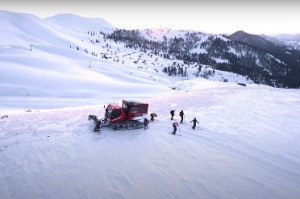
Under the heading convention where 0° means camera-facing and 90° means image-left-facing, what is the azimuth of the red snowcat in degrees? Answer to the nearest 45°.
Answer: approximately 90°
